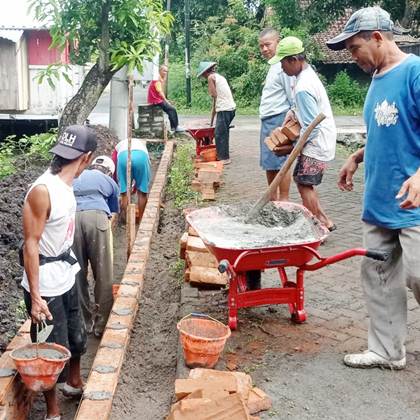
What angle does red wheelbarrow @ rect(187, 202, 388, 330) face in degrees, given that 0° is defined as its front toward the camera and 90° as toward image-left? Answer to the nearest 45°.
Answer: approximately 135°

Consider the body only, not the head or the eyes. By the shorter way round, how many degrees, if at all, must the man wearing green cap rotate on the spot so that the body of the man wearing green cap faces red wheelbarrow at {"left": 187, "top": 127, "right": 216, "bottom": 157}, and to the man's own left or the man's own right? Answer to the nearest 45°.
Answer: approximately 90° to the man's own right

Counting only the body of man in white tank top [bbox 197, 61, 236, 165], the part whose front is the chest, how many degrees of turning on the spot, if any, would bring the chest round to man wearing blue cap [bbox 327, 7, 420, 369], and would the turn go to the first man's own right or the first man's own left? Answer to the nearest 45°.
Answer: approximately 90° to the first man's own left

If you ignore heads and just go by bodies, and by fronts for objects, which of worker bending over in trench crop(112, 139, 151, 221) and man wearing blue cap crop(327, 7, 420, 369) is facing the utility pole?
the worker bending over in trench

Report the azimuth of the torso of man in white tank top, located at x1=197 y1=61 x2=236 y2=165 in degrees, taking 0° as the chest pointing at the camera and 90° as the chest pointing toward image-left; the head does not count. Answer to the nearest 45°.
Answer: approximately 90°

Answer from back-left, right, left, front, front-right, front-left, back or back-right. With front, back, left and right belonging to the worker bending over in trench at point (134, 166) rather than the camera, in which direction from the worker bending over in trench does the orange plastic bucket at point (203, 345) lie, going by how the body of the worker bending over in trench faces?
back

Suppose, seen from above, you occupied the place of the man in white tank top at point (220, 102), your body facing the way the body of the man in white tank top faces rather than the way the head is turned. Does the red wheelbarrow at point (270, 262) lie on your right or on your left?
on your left

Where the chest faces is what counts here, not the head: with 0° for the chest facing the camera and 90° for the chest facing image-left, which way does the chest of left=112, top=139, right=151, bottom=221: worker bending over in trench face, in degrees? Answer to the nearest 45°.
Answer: approximately 180°

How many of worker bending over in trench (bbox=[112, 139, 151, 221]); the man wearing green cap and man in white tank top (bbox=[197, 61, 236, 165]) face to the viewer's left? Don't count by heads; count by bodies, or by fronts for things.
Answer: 2

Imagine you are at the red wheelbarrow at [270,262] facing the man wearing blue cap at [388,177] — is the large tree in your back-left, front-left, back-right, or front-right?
back-left

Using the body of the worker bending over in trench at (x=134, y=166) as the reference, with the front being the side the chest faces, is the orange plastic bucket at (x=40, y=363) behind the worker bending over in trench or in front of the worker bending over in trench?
behind

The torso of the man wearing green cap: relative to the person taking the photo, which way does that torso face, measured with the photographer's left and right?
facing to the left of the viewer

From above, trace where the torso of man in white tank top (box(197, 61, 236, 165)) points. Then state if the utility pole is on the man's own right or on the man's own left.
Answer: on the man's own right

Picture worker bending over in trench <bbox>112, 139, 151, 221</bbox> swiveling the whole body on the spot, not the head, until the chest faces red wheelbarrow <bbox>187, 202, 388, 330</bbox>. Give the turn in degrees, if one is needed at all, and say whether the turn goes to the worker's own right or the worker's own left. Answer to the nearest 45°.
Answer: approximately 180°

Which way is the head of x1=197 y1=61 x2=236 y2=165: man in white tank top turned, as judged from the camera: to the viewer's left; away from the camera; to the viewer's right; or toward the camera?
to the viewer's left
